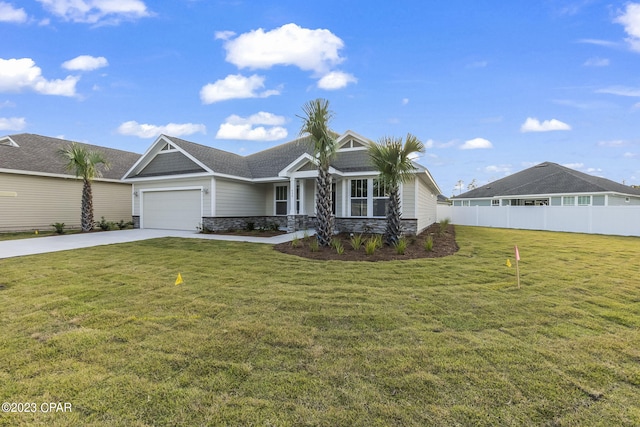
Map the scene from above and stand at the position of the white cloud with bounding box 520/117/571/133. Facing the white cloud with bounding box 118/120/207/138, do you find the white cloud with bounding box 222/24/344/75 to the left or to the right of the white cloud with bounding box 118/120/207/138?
left

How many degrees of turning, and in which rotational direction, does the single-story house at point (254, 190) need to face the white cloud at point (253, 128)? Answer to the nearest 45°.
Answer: approximately 135° to its right

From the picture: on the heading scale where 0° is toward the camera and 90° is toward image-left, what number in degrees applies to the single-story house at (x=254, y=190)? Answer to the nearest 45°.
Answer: approximately 45°

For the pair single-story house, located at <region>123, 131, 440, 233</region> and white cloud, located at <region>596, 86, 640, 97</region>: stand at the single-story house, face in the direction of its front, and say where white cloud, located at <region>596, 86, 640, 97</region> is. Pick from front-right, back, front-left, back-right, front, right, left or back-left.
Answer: back-left

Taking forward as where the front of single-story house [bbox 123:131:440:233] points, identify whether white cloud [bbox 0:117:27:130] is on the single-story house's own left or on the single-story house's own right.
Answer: on the single-story house's own right
